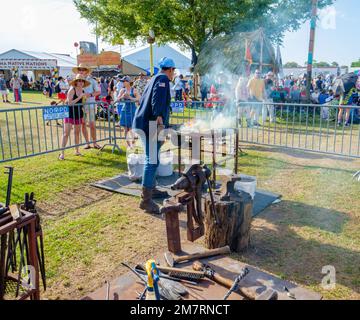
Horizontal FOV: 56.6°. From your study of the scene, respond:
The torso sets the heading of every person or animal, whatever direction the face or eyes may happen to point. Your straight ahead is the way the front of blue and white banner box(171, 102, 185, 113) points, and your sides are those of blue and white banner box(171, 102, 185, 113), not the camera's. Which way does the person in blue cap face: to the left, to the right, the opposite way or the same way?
to the left

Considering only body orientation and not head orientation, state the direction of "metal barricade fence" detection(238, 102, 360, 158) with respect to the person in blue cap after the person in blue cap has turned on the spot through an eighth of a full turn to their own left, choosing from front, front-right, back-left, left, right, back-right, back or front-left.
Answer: front

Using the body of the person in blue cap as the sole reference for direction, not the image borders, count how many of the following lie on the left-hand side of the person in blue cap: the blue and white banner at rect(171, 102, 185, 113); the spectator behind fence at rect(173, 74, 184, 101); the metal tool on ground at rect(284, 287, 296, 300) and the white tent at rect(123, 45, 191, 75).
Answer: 3

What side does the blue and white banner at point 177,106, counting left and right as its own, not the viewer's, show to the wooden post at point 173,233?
front

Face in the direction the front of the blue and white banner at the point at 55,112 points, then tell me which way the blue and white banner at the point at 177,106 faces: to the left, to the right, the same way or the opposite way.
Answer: the same way

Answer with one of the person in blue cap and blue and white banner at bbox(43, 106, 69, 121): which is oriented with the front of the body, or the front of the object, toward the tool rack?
the blue and white banner

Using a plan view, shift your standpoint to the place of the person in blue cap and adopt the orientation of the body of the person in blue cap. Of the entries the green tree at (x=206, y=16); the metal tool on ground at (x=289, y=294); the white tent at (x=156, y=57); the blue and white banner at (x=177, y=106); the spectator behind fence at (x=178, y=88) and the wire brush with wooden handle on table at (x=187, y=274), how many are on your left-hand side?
4

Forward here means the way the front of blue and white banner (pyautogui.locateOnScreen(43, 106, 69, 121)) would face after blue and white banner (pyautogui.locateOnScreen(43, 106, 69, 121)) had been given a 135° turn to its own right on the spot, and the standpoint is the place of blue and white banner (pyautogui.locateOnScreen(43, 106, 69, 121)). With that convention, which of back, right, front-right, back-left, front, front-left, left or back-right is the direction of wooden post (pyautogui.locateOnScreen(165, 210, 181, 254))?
back-left

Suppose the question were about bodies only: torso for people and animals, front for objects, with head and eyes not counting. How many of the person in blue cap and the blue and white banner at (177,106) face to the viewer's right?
1

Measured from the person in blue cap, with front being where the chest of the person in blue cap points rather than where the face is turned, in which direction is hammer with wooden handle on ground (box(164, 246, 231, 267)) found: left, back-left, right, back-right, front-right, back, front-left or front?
right

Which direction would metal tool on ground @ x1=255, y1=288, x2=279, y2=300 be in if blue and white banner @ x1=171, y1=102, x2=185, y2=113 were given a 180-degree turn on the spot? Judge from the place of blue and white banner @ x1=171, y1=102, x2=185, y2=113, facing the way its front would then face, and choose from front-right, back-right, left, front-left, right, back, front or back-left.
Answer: back

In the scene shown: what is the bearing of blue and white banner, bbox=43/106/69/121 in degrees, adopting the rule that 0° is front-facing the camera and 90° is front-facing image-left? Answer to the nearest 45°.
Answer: approximately 0°

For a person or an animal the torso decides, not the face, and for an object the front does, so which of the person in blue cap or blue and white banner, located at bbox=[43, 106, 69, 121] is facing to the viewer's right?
the person in blue cap

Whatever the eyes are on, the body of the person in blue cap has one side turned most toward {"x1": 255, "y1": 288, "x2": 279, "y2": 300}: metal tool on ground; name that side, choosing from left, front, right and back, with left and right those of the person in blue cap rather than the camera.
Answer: right

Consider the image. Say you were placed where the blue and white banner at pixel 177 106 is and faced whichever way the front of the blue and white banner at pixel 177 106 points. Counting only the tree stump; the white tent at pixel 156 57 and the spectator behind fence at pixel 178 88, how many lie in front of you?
1

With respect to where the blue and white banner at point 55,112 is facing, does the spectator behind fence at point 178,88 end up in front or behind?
behind

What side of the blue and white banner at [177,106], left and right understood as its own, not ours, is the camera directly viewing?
front

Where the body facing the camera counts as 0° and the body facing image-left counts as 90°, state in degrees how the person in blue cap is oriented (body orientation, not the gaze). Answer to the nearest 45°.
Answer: approximately 270°
